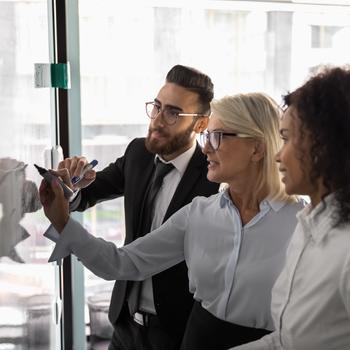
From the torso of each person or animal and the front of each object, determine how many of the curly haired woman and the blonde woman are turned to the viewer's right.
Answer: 0

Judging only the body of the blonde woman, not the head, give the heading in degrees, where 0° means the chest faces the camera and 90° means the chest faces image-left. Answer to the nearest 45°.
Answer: approximately 45°

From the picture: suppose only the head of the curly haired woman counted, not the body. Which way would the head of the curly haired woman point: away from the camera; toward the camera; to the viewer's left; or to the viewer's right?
to the viewer's left

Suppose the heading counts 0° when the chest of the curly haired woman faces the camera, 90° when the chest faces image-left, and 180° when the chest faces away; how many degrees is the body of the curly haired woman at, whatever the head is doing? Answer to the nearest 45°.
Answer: approximately 90°

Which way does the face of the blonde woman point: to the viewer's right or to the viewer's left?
to the viewer's left
